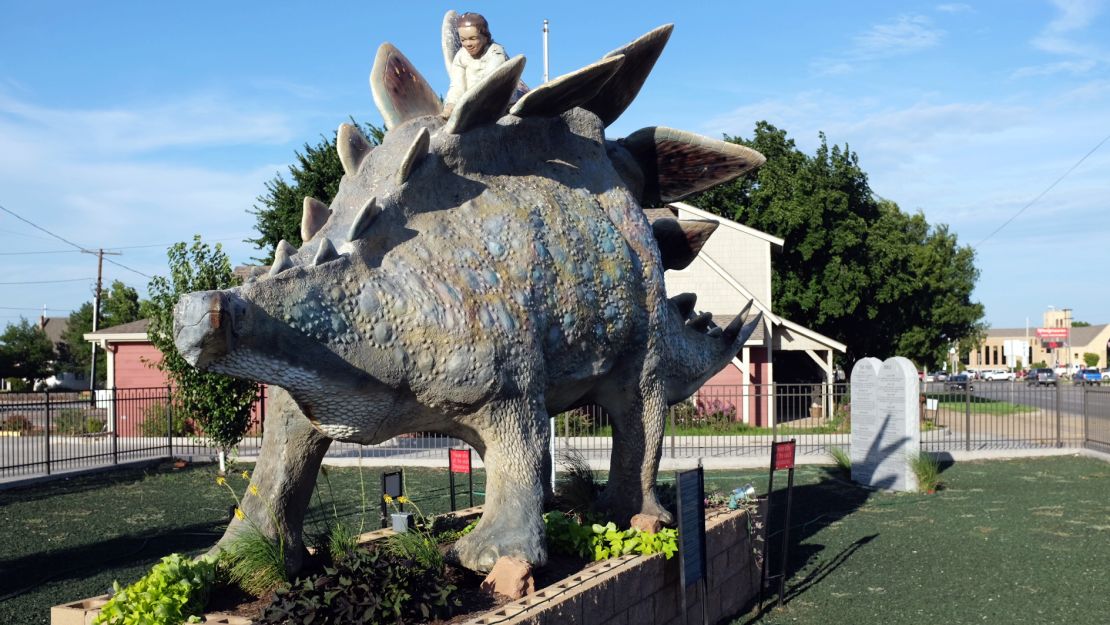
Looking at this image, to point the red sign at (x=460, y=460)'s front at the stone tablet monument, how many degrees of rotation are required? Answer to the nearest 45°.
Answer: approximately 135° to its left

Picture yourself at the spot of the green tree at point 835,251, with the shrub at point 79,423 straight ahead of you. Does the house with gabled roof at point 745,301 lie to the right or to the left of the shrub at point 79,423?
left

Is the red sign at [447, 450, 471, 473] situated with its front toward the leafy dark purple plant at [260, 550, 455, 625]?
yes

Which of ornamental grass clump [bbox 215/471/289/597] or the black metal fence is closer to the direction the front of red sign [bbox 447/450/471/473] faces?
the ornamental grass clump

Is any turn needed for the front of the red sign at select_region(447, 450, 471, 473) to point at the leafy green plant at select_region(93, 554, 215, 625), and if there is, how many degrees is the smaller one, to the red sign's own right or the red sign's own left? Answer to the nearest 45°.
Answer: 0° — it already faces it

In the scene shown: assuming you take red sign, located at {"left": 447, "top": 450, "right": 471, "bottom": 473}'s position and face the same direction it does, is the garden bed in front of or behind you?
in front

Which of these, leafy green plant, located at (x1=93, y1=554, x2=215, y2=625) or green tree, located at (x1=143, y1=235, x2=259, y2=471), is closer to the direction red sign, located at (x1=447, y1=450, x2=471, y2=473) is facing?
the leafy green plant

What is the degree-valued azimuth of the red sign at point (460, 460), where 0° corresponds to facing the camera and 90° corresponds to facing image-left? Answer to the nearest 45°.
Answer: approximately 0°

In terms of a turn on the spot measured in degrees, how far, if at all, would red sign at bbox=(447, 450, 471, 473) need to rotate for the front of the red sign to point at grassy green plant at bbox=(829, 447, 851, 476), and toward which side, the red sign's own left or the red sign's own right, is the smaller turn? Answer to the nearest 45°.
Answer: approximately 135° to the red sign's own left
